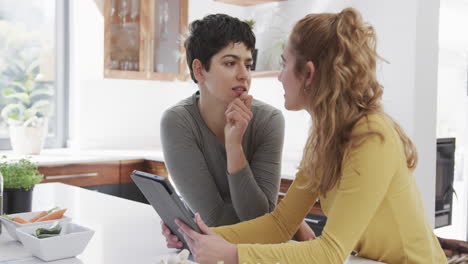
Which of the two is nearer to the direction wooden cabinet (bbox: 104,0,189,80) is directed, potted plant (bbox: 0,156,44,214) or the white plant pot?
the potted plant

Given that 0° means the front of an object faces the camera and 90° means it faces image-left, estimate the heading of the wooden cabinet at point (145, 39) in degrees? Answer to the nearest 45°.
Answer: approximately 0°

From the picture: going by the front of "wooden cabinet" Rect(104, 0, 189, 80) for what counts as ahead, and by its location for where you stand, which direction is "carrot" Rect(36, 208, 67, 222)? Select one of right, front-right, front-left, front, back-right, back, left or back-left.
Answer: front

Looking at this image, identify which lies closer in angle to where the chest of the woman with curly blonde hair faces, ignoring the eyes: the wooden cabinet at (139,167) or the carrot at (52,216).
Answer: the carrot

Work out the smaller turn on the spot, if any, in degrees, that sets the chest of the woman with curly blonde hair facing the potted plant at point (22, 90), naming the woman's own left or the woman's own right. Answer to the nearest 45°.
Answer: approximately 45° to the woman's own right

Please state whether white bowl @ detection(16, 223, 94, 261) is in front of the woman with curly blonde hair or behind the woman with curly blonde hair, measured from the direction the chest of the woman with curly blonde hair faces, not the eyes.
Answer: in front

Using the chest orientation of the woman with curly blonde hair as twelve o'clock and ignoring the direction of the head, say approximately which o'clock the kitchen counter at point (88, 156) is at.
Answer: The kitchen counter is roughly at 2 o'clock from the woman with curly blonde hair.

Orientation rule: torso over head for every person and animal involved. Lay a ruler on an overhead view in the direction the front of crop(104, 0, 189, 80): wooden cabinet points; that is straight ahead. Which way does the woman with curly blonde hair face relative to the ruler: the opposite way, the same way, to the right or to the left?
to the right

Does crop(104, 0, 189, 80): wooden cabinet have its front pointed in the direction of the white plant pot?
no

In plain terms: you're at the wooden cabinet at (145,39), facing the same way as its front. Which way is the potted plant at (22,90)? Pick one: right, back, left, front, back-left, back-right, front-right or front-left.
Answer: right

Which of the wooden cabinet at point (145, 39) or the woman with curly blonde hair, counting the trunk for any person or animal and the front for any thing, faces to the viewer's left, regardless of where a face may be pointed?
the woman with curly blonde hair

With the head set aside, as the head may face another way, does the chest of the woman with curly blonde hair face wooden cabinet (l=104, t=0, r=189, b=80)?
no

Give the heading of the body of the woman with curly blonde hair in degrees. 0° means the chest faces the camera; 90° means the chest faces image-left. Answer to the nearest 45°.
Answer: approximately 90°
